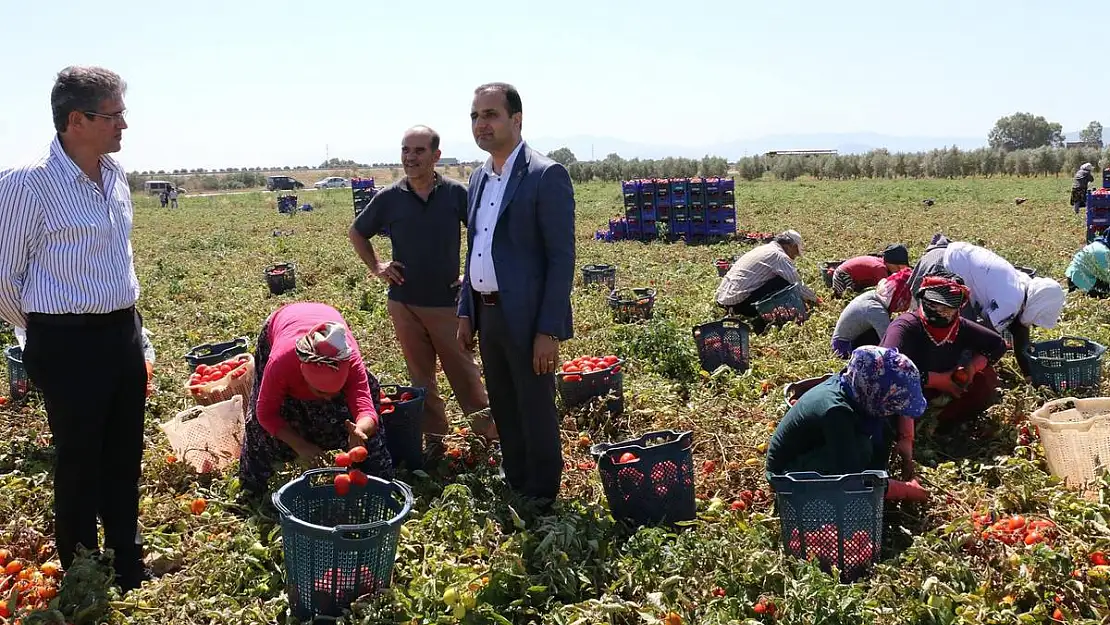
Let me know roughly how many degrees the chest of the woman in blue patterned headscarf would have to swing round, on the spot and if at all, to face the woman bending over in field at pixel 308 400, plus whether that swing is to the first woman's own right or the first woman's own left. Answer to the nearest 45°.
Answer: approximately 180°

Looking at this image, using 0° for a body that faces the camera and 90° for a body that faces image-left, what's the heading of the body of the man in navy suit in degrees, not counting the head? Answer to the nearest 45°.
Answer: approximately 45°

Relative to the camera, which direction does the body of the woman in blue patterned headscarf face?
to the viewer's right

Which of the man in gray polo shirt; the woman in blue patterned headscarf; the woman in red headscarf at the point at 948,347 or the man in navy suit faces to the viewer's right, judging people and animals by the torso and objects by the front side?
the woman in blue patterned headscarf

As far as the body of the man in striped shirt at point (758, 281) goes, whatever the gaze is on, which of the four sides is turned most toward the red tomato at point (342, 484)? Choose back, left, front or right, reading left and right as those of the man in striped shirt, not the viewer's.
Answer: right

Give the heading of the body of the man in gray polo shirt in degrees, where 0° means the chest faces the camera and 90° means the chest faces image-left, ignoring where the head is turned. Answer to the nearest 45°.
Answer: approximately 0°

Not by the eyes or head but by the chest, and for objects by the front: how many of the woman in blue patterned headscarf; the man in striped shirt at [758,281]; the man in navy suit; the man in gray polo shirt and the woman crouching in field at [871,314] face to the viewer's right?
3

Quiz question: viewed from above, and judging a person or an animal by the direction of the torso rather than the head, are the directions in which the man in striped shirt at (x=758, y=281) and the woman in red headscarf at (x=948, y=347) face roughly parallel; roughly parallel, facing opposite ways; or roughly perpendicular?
roughly perpendicular

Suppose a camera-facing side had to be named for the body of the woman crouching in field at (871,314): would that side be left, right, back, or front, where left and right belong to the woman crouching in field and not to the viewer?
right
